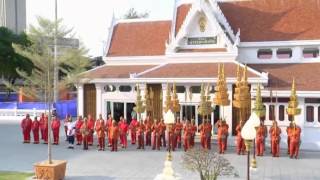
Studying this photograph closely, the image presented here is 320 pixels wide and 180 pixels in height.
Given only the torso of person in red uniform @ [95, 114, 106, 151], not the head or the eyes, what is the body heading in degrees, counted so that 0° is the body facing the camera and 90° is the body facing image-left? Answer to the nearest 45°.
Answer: approximately 0°

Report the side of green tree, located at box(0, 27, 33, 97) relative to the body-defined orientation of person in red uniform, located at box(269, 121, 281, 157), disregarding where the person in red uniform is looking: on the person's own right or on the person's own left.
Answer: on the person's own right

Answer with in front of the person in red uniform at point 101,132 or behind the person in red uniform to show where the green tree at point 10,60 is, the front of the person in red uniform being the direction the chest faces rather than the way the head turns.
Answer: behind

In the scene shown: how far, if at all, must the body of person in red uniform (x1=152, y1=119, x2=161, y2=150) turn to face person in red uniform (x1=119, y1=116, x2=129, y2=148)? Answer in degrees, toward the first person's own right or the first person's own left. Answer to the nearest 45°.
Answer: approximately 90° to the first person's own right

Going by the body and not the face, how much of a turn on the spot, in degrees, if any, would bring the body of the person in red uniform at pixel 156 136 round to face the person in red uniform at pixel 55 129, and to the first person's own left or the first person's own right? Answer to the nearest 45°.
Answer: approximately 90° to the first person's own right

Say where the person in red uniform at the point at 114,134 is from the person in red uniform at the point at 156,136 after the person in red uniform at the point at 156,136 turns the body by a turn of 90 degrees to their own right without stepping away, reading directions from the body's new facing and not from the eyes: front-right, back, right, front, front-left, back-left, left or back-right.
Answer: front

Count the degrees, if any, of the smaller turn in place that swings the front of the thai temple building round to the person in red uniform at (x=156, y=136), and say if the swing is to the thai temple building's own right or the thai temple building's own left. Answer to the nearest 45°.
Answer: approximately 45° to the thai temple building's own right

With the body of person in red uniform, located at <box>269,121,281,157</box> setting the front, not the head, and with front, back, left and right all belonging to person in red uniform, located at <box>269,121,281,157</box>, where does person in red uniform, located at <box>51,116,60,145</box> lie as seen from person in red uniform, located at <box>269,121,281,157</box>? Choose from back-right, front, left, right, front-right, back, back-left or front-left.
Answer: right

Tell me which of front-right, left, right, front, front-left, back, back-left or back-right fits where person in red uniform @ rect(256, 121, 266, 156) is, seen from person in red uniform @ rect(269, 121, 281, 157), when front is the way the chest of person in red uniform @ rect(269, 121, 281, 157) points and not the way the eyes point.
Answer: right

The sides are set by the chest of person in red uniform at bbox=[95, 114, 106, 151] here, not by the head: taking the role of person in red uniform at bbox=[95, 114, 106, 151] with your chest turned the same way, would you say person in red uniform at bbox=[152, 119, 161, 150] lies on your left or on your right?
on your left

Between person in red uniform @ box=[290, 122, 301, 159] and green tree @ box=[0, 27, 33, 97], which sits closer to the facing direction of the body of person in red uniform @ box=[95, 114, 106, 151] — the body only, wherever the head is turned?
the person in red uniform

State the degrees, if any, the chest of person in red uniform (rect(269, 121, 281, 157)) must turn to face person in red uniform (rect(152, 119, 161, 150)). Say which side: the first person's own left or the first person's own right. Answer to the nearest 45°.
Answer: approximately 90° to the first person's own right

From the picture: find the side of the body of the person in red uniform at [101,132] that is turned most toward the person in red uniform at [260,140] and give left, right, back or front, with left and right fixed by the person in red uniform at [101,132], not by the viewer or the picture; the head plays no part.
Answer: left
